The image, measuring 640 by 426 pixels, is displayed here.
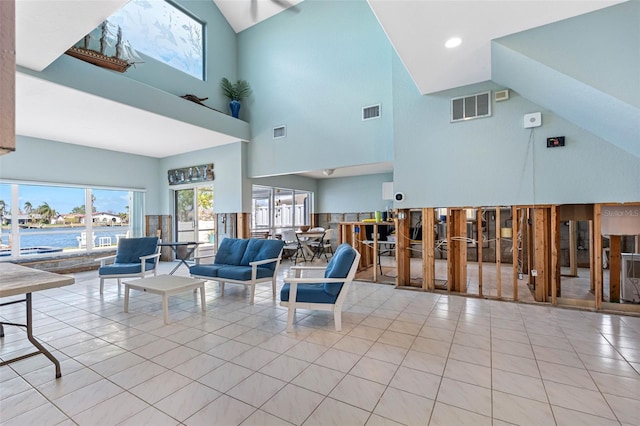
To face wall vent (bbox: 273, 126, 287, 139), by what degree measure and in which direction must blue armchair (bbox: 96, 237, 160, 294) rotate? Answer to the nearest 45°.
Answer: approximately 135° to its left

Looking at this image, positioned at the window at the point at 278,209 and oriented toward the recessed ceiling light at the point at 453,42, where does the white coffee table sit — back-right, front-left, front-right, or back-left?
front-right

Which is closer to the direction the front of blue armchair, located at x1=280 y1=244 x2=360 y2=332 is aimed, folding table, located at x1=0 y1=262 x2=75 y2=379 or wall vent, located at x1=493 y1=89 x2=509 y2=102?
the folding table

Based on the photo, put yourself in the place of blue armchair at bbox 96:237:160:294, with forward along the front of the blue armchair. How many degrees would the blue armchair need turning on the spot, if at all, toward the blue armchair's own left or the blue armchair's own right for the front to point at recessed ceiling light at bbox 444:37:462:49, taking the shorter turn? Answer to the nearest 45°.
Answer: approximately 90° to the blue armchair's own left

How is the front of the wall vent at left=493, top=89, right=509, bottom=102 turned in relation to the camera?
facing the viewer

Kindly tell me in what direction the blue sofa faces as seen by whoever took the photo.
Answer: facing the viewer and to the left of the viewer

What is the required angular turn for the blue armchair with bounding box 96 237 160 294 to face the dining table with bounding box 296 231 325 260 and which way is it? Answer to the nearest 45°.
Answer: approximately 135° to its left

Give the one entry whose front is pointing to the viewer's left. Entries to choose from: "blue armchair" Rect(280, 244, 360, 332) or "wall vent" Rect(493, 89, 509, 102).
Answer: the blue armchair

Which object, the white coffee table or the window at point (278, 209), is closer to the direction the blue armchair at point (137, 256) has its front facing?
the white coffee table

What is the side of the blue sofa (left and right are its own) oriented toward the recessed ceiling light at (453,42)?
left

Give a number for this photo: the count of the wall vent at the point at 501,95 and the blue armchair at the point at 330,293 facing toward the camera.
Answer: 1

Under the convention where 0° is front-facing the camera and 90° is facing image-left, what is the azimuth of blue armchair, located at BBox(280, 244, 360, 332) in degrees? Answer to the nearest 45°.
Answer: approximately 90°

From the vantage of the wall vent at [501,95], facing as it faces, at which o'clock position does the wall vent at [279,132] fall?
the wall vent at [279,132] is roughly at 3 o'clock from the wall vent at [501,95].

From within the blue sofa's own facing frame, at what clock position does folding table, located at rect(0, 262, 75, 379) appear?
The folding table is roughly at 12 o'clock from the blue sofa.
